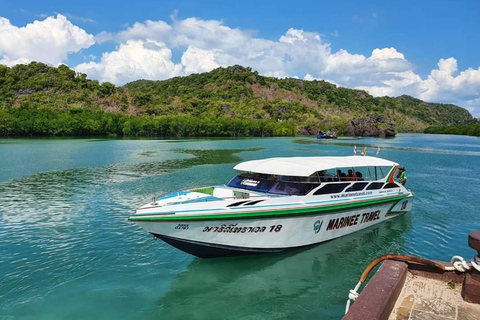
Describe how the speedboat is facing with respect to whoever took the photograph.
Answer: facing the viewer and to the left of the viewer

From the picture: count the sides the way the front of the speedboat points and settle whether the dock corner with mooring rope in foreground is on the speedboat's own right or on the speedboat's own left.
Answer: on the speedboat's own left
